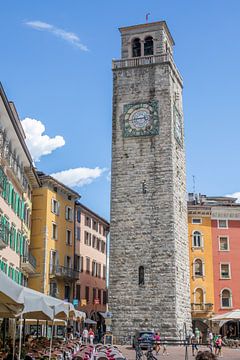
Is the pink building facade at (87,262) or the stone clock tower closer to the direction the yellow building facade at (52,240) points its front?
the stone clock tower

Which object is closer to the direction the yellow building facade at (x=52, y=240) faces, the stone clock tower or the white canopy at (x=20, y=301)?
the stone clock tower

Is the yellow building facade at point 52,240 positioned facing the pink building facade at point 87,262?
no

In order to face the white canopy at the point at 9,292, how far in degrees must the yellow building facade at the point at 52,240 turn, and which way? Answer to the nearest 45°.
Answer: approximately 45° to its right

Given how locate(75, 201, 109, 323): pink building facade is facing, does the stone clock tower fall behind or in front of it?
in front

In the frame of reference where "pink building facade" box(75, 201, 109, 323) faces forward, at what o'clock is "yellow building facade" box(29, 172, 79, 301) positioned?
The yellow building facade is roughly at 2 o'clock from the pink building facade.

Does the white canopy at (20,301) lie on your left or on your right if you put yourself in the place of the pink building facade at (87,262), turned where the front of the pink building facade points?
on your right

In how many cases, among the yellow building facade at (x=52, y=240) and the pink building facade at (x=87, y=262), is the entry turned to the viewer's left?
0

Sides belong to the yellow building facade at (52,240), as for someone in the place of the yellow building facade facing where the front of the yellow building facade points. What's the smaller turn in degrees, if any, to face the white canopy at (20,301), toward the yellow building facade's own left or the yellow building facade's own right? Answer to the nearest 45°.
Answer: approximately 45° to the yellow building facade's own right

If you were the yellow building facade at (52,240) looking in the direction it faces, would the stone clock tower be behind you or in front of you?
in front

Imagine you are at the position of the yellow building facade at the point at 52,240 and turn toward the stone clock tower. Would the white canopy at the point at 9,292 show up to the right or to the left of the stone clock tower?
right

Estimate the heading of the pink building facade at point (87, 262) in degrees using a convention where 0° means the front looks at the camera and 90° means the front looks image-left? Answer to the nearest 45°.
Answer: approximately 315°

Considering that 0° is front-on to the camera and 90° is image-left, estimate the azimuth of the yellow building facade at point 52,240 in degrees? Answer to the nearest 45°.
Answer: approximately 315°

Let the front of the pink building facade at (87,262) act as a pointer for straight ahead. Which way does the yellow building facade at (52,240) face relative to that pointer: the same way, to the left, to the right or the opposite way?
the same way
